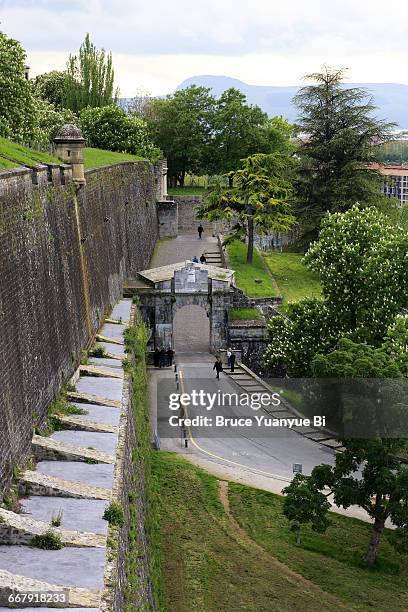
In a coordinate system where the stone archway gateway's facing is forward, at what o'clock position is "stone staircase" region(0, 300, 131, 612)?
The stone staircase is roughly at 12 o'clock from the stone archway gateway.

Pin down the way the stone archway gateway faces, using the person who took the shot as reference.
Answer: facing the viewer

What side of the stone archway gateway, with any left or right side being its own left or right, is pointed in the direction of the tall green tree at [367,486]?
front

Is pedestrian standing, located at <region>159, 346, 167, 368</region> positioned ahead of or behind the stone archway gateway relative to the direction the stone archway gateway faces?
ahead

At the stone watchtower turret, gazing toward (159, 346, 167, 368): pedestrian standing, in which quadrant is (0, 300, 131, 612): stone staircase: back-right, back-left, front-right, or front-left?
back-right

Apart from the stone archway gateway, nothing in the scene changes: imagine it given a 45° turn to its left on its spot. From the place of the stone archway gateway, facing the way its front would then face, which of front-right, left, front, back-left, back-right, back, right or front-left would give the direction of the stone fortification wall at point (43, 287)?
front-right

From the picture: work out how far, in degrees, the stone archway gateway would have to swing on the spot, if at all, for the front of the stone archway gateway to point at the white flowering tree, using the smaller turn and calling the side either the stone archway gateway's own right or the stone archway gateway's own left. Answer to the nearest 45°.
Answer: approximately 45° to the stone archway gateway's own left
